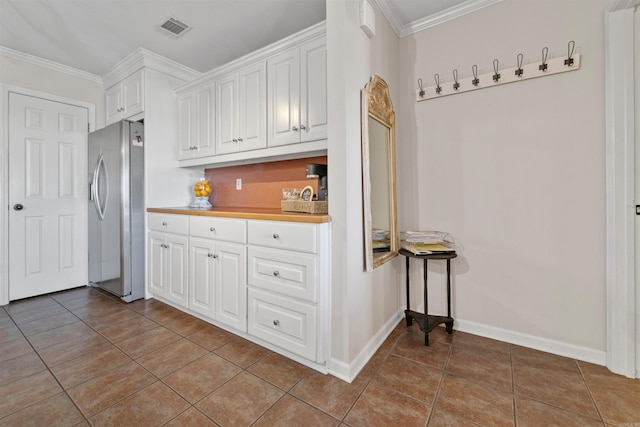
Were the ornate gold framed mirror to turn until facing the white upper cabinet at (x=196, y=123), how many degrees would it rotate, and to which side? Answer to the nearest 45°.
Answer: approximately 135° to its right

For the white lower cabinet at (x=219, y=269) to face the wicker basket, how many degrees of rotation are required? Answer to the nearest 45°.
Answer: approximately 90° to its left

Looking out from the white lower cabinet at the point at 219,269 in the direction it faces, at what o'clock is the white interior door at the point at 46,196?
The white interior door is roughly at 3 o'clock from the white lower cabinet.

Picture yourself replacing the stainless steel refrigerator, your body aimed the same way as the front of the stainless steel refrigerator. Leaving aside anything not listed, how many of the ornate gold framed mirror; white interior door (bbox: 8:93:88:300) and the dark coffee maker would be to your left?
2

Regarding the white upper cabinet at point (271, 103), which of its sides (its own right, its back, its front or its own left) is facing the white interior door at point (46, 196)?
right

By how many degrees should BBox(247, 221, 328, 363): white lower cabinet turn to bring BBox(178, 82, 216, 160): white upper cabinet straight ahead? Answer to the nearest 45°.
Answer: approximately 90° to its right

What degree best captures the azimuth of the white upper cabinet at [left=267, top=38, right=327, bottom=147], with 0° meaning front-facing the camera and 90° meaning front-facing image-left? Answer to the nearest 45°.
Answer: approximately 45°

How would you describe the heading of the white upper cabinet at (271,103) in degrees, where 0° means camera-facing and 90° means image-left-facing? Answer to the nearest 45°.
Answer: approximately 45°
